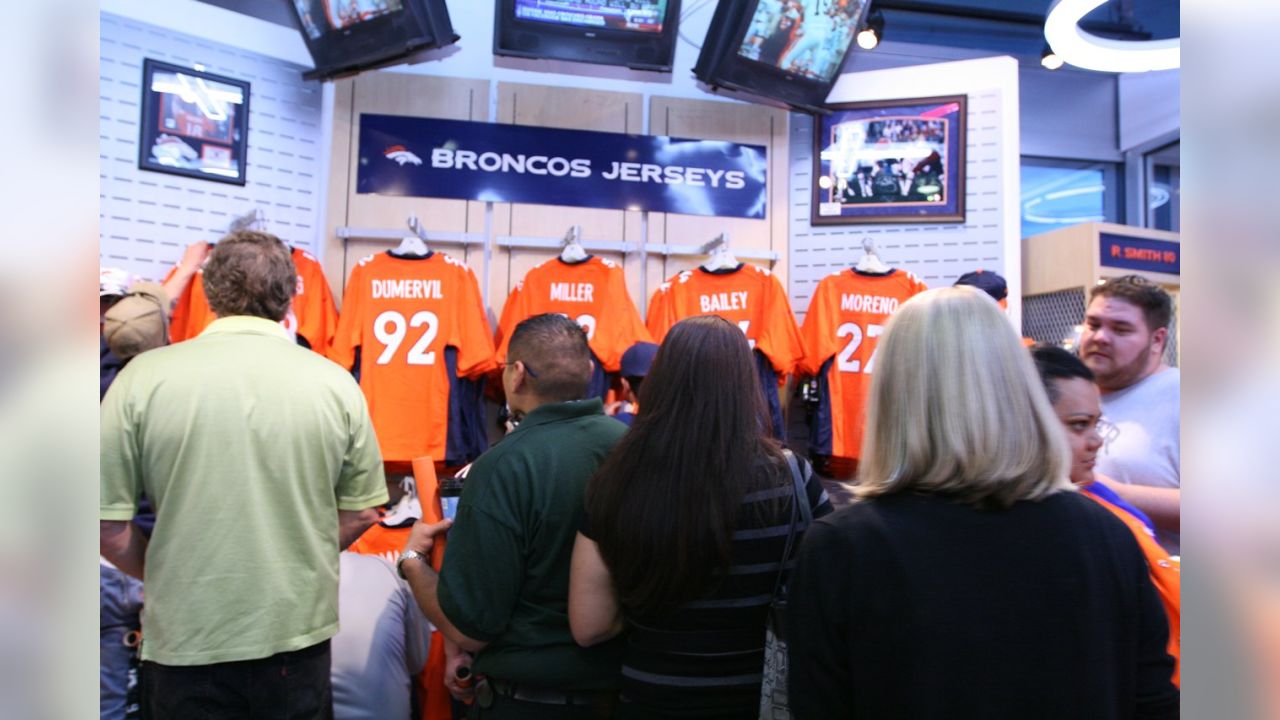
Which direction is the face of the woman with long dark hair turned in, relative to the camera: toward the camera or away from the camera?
away from the camera

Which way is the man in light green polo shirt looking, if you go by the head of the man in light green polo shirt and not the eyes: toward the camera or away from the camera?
away from the camera

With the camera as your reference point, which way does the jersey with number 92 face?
facing away from the viewer

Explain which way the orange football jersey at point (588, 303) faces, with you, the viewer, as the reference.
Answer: facing away from the viewer

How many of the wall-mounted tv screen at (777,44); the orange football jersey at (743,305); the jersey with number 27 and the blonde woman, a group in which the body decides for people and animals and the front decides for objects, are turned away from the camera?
3

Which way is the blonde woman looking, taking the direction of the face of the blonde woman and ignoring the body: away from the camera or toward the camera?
away from the camera

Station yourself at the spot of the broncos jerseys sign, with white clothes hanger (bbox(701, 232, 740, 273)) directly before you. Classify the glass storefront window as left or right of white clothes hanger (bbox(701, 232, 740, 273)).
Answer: left

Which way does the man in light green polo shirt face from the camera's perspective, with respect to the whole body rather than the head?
away from the camera

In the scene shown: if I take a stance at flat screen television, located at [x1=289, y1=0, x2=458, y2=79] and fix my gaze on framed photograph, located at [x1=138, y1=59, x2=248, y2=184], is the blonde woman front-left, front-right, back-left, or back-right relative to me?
back-left

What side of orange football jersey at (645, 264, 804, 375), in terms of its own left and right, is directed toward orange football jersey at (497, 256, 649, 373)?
left

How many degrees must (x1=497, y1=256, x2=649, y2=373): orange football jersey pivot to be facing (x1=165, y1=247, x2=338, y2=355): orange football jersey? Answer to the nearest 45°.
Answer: approximately 90° to its left
